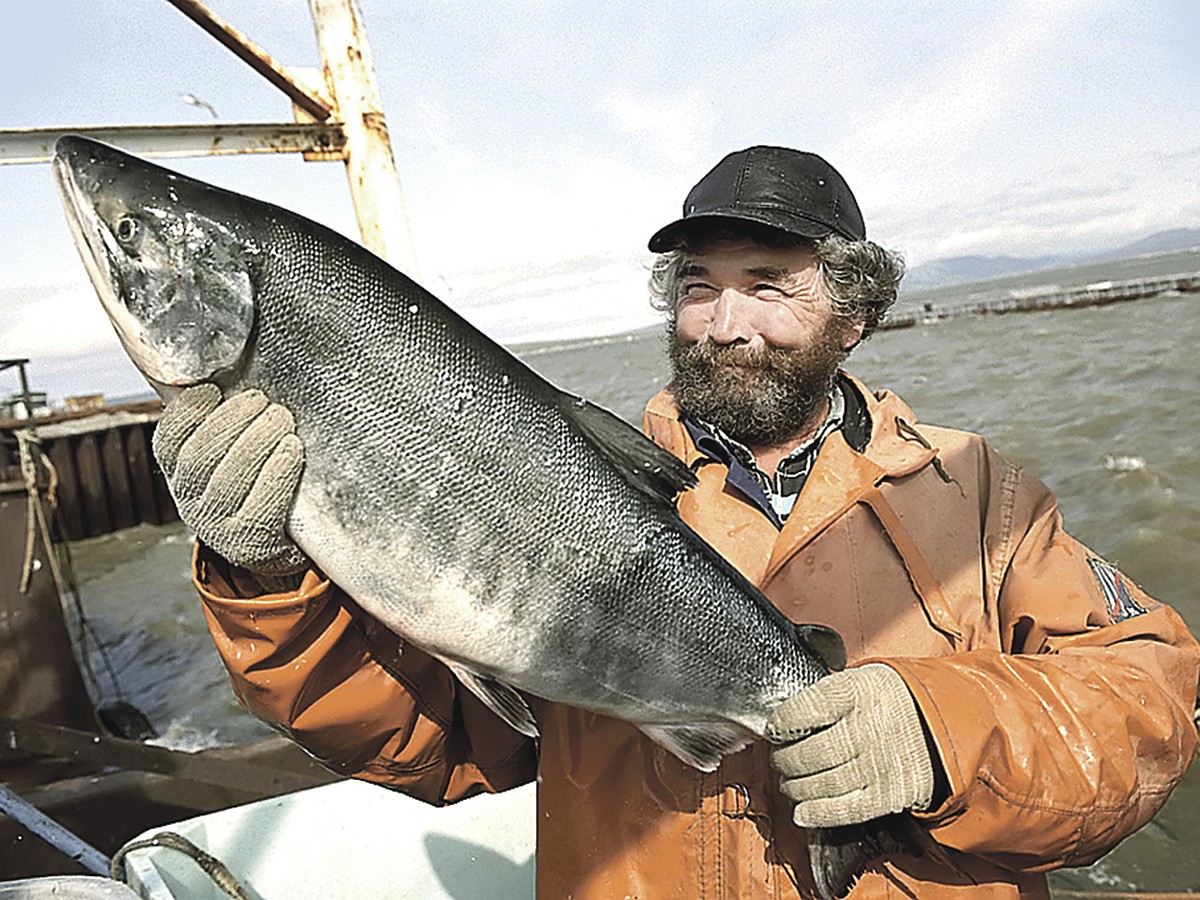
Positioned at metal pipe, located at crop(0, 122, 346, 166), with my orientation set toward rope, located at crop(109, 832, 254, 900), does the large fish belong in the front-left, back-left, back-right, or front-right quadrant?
front-left

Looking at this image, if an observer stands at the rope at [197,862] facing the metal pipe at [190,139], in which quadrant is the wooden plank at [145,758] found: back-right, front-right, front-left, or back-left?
front-left

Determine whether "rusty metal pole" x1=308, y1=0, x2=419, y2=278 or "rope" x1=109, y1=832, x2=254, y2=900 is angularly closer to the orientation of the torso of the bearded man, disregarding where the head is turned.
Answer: the rope

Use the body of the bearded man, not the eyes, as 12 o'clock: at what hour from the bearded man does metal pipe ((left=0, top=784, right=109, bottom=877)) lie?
The metal pipe is roughly at 2 o'clock from the bearded man.

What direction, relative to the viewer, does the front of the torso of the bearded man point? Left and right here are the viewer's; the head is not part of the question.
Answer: facing the viewer and to the left of the viewer

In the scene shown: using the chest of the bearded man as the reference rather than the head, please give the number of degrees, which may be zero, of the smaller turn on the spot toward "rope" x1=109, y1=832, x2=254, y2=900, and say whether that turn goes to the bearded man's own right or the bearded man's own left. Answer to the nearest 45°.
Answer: approximately 45° to the bearded man's own right

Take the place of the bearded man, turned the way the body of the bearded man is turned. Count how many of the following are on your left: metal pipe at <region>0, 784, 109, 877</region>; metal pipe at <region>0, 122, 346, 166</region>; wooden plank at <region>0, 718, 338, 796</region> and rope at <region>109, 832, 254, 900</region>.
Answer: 0

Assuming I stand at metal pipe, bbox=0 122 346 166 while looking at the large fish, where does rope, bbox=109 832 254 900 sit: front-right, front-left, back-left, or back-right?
front-right

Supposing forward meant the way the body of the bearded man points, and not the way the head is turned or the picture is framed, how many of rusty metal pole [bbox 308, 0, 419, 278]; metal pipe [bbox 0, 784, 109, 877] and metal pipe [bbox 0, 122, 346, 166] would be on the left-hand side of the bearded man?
0

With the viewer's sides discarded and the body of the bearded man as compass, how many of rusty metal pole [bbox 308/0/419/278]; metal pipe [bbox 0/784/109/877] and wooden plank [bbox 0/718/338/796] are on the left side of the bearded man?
0

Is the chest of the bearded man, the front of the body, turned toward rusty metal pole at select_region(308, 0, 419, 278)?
no

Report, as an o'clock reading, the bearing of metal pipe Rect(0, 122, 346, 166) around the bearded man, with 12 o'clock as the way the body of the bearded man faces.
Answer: The metal pipe is roughly at 3 o'clock from the bearded man.

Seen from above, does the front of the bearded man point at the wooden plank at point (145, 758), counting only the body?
no

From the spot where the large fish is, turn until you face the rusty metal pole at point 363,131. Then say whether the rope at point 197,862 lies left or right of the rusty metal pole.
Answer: left

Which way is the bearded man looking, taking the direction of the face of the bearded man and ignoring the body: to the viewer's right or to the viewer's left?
to the viewer's left

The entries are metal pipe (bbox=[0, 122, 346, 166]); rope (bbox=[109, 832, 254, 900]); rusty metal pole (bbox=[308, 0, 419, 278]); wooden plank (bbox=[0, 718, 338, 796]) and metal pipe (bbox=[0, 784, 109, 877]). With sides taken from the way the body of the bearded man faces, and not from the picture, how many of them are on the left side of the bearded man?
0
